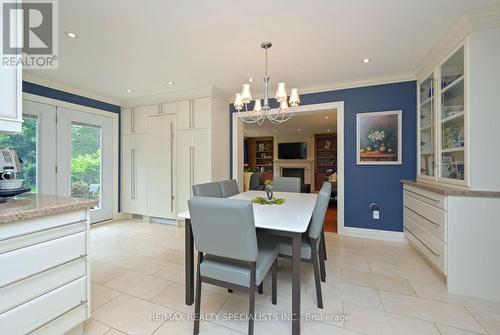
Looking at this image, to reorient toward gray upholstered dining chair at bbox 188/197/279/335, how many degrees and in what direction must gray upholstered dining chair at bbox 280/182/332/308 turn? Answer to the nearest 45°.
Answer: approximately 45° to its left

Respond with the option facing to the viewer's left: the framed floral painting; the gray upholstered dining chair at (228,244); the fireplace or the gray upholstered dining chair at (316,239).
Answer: the gray upholstered dining chair at (316,239)

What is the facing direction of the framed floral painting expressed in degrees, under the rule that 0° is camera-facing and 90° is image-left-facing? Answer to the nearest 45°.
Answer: approximately 0°

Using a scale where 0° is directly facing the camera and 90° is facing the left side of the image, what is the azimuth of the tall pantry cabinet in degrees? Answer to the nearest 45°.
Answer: approximately 45°

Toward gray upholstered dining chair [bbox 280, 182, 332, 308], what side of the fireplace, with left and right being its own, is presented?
front

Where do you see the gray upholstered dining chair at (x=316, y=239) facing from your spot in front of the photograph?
facing to the left of the viewer

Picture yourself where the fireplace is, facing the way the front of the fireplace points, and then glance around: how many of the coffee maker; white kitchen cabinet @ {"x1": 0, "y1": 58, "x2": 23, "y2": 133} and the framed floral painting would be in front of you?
3

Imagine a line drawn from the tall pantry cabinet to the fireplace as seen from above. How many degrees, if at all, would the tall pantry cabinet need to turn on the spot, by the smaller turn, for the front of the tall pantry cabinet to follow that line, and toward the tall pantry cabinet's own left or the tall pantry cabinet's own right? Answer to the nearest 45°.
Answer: approximately 180°

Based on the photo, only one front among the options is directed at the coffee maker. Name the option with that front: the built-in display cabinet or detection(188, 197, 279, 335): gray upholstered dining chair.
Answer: the built-in display cabinet

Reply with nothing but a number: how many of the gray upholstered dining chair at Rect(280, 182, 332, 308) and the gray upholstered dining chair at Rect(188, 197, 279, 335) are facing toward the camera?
0

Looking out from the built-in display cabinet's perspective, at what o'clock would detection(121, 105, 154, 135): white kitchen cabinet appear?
The white kitchen cabinet is roughly at 1 o'clock from the built-in display cabinet.

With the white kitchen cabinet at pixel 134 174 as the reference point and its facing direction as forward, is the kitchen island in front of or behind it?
in front

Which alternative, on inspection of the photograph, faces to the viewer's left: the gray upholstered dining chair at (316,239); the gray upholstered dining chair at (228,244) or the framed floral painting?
the gray upholstered dining chair at (316,239)

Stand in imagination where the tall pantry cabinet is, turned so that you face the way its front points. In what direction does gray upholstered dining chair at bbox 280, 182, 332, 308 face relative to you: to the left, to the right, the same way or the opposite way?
to the right
